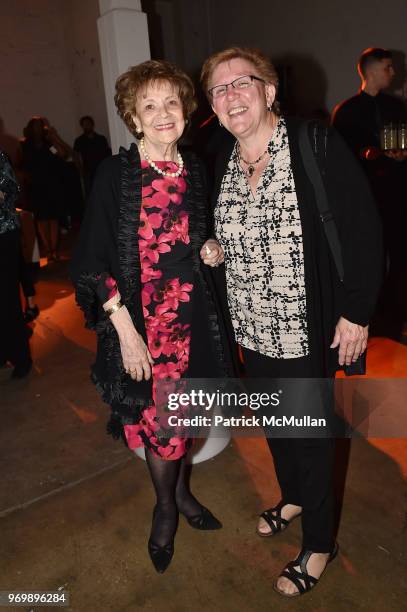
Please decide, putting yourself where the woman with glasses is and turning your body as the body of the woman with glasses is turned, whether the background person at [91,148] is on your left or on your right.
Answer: on your right

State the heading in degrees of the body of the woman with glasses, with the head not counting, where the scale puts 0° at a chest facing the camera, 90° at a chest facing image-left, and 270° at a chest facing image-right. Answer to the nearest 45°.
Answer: approximately 45°

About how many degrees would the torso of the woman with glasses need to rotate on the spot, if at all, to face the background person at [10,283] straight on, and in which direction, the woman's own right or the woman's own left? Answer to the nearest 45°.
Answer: approximately 90° to the woman's own right

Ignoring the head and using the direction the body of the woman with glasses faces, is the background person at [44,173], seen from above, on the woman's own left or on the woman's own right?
on the woman's own right

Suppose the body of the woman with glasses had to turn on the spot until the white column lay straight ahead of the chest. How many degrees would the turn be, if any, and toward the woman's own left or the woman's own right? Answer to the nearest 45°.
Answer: approximately 90° to the woman's own right
